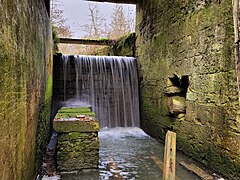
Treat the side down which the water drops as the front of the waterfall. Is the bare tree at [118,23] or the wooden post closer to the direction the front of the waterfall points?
the wooden post

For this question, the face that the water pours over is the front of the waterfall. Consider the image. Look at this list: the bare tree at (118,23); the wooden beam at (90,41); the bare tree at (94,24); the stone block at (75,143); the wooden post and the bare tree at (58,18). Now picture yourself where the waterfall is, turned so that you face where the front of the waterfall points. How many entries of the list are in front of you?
2

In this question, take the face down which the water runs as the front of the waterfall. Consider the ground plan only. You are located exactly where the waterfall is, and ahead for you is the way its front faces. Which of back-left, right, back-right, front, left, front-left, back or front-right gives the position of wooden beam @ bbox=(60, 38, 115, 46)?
back

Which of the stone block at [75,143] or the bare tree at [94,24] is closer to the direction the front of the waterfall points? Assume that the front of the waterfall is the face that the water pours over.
the stone block

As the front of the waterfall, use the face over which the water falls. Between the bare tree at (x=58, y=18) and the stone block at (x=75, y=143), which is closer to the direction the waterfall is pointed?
the stone block

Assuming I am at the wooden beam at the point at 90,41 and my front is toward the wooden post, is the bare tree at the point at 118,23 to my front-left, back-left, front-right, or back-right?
back-left

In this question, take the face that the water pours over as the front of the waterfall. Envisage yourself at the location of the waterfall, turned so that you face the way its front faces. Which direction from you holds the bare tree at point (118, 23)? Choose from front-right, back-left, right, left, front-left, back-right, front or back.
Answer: back

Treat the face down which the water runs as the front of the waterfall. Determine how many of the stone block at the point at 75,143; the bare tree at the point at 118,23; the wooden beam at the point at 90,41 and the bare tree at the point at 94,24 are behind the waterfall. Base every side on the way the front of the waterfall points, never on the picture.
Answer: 3

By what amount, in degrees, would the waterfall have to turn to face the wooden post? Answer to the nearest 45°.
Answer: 0° — it already faces it

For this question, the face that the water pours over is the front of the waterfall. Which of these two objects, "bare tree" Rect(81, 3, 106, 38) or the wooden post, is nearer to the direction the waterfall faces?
the wooden post

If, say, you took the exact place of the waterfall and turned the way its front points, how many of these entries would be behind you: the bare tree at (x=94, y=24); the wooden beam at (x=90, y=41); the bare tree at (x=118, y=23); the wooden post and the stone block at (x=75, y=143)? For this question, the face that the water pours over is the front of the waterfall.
3

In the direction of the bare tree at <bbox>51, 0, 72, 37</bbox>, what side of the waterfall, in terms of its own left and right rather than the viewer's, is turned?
back

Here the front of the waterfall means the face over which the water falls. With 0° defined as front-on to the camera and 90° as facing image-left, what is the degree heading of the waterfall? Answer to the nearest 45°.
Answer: approximately 0°

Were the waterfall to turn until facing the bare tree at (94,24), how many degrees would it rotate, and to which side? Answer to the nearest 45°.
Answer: approximately 180°

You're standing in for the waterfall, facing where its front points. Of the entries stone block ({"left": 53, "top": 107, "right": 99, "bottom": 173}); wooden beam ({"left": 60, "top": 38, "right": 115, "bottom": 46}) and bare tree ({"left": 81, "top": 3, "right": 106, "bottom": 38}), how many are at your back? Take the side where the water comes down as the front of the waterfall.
2
